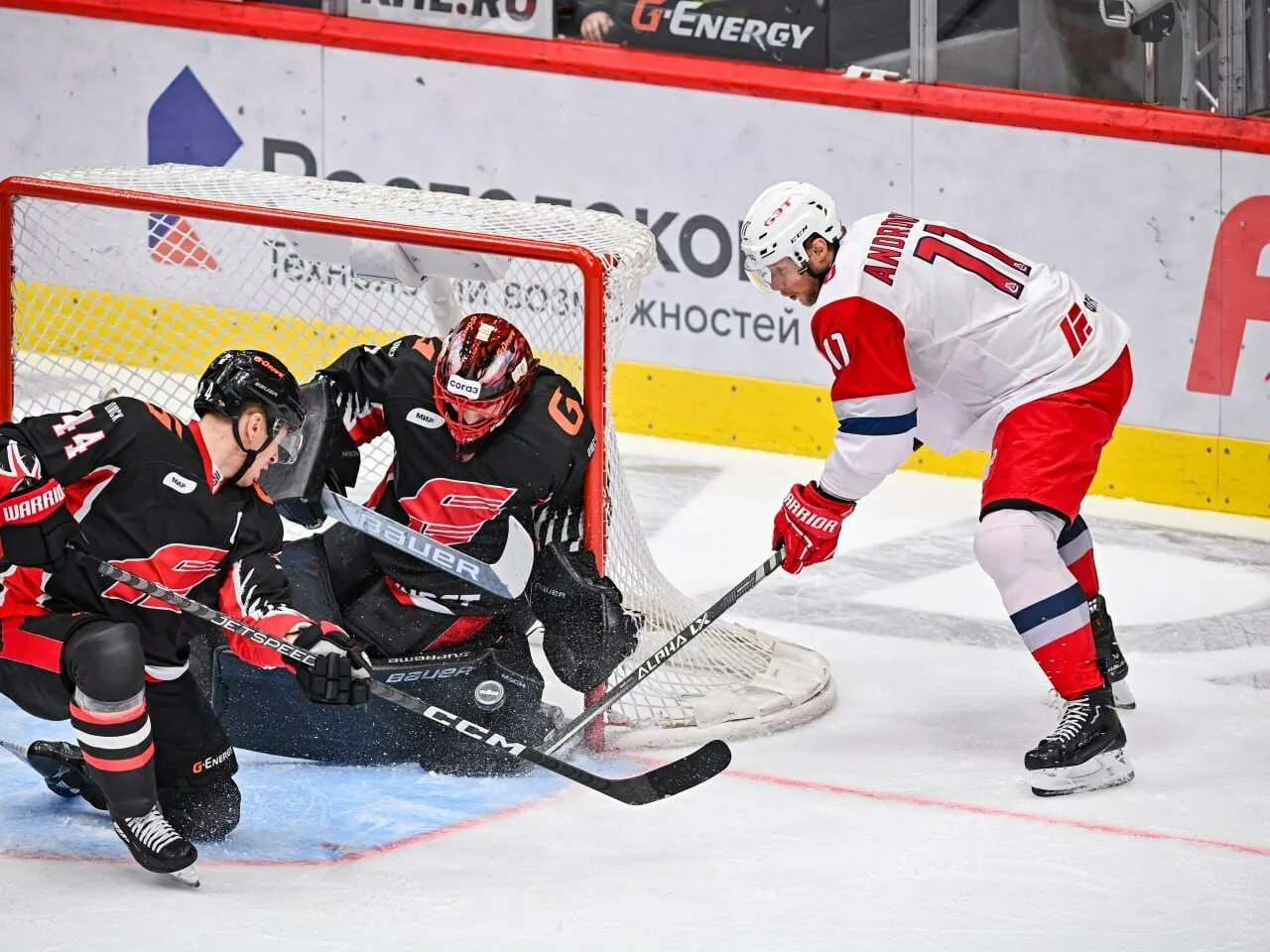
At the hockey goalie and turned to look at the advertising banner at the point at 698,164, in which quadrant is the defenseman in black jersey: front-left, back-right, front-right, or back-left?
back-left

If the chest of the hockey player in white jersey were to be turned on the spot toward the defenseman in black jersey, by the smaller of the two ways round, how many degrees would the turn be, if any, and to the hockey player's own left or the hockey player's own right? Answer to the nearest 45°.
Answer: approximately 45° to the hockey player's own left

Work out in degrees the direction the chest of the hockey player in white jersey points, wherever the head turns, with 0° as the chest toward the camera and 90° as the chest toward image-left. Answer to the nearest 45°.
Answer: approximately 90°

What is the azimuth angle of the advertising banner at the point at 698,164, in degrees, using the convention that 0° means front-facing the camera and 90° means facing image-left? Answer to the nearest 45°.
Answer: approximately 45°

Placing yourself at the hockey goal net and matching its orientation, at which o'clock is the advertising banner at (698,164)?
The advertising banner is roughly at 5 o'clock from the hockey goal net.

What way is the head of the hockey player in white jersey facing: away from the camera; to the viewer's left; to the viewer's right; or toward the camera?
to the viewer's left

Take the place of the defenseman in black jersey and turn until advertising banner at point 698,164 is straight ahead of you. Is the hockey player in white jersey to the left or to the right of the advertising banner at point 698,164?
right

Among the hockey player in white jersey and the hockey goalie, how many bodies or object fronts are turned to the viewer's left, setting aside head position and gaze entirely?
1

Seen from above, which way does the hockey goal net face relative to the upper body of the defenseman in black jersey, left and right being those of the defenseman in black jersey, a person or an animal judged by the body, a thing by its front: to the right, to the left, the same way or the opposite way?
to the right

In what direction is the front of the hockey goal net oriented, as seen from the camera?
facing the viewer and to the left of the viewer

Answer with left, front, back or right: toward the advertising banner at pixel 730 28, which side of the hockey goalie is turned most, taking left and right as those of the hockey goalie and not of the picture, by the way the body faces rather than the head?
back

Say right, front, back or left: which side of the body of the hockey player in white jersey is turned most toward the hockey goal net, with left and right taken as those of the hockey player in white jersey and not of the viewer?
front

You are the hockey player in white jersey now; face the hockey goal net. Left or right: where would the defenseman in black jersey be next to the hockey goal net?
left

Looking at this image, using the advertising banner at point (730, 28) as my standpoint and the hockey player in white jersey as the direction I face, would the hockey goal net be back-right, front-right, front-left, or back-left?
front-right

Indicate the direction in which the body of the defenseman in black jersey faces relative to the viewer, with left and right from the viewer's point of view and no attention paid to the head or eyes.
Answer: facing the viewer and to the right of the viewer

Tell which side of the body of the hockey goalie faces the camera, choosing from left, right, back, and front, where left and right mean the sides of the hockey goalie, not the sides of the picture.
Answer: front

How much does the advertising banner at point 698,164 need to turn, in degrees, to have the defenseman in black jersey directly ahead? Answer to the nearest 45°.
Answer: approximately 45° to its left
